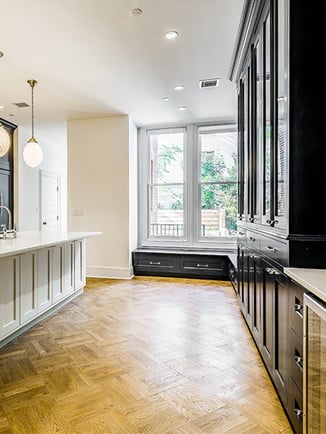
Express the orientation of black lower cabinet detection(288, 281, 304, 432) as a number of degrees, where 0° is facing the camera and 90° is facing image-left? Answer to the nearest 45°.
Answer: approximately 90°

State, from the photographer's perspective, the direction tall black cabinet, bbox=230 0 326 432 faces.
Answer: facing to the left of the viewer

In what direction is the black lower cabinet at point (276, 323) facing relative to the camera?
to the viewer's left

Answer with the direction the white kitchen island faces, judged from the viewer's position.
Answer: facing the viewer and to the right of the viewer

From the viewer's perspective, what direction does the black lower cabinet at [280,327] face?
to the viewer's left

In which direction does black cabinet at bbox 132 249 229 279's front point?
toward the camera

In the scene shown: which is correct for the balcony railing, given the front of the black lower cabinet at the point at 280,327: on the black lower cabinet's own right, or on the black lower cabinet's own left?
on the black lower cabinet's own right

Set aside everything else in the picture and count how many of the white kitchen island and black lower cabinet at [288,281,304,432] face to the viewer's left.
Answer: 1

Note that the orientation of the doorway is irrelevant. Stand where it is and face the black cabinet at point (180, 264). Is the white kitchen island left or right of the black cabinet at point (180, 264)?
right

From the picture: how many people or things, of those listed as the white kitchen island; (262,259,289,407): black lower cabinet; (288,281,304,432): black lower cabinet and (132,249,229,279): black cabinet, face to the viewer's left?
2
